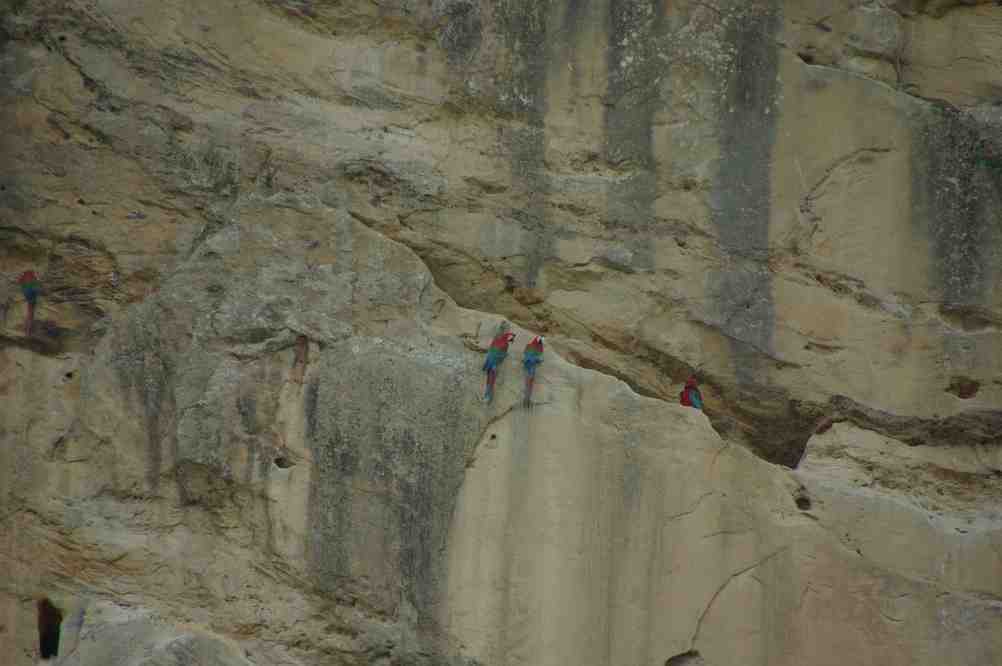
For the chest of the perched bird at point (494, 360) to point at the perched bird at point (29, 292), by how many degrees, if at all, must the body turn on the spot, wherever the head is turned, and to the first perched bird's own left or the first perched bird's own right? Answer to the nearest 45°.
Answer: approximately 135° to the first perched bird's own left

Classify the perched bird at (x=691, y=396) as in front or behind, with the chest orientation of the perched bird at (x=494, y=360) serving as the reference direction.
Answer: in front

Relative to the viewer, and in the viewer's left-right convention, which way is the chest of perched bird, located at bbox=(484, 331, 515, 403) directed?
facing away from the viewer and to the right of the viewer

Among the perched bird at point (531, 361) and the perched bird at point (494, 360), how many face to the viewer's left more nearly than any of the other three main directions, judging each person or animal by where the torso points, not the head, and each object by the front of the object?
0

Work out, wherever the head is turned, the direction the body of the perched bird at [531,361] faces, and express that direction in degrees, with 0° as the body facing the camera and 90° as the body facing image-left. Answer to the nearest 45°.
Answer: approximately 225°

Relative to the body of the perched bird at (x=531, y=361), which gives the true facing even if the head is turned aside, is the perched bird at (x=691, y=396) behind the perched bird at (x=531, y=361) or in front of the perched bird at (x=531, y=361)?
in front
